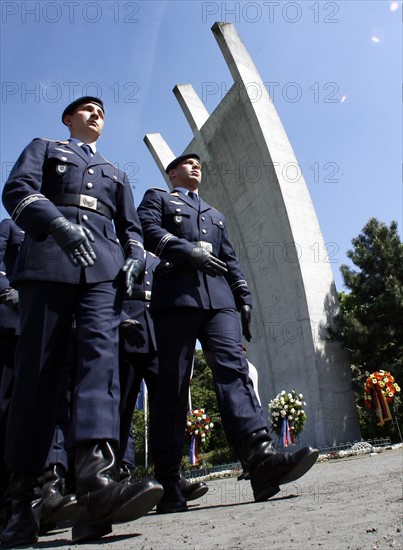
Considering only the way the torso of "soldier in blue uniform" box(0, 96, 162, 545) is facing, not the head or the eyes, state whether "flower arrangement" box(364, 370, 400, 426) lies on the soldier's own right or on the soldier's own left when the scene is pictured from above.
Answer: on the soldier's own left

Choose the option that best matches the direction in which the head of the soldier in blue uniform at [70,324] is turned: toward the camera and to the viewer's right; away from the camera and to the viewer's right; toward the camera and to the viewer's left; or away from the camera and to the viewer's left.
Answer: toward the camera and to the viewer's right

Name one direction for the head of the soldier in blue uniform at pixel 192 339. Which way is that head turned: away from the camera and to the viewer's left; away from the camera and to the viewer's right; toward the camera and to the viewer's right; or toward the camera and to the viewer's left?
toward the camera and to the viewer's right

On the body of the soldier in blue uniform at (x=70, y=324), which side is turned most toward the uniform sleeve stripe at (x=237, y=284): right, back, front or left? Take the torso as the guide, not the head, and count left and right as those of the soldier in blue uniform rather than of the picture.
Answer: left

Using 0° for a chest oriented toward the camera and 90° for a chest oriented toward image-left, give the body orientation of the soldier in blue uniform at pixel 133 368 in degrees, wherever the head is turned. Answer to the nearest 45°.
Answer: approximately 315°

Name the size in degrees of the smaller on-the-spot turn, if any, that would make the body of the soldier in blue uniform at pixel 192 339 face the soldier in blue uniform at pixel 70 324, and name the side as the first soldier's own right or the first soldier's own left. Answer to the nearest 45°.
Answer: approximately 90° to the first soldier's own right

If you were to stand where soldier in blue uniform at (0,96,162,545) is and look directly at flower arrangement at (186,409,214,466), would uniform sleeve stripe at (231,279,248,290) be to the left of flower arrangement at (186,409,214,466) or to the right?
right

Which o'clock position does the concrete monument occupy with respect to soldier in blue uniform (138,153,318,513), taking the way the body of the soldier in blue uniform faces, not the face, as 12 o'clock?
The concrete monument is roughly at 8 o'clock from the soldier in blue uniform.

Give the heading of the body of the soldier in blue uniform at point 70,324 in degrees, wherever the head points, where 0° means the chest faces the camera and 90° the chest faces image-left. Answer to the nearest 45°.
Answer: approximately 315°
